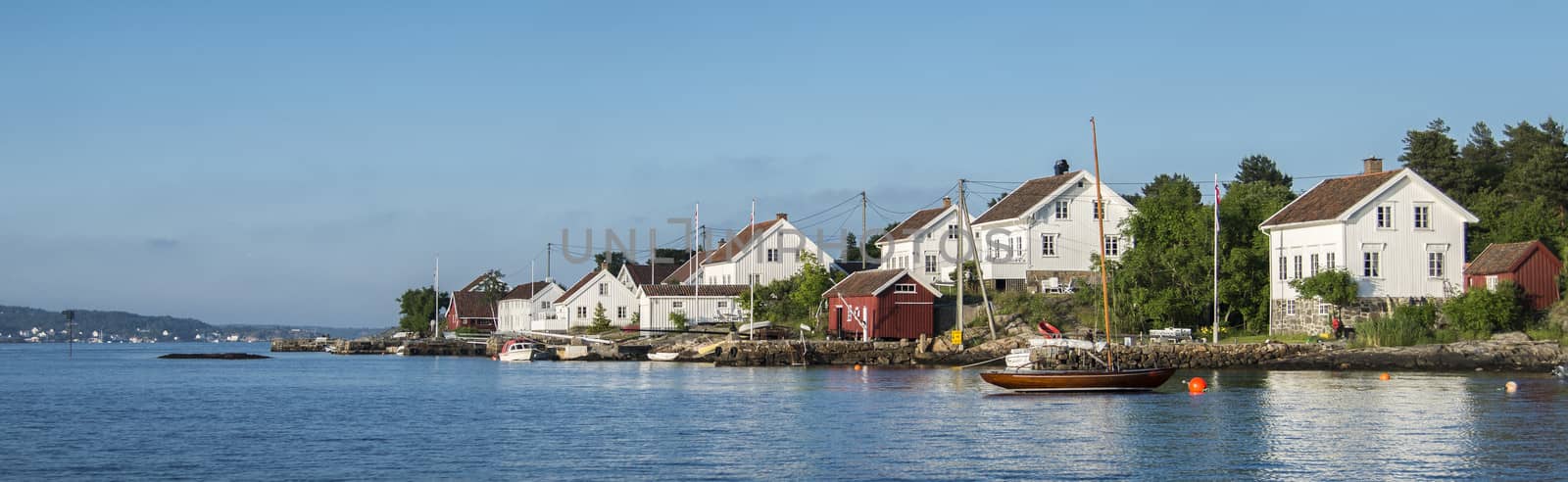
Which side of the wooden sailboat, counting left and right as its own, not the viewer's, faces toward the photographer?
right
